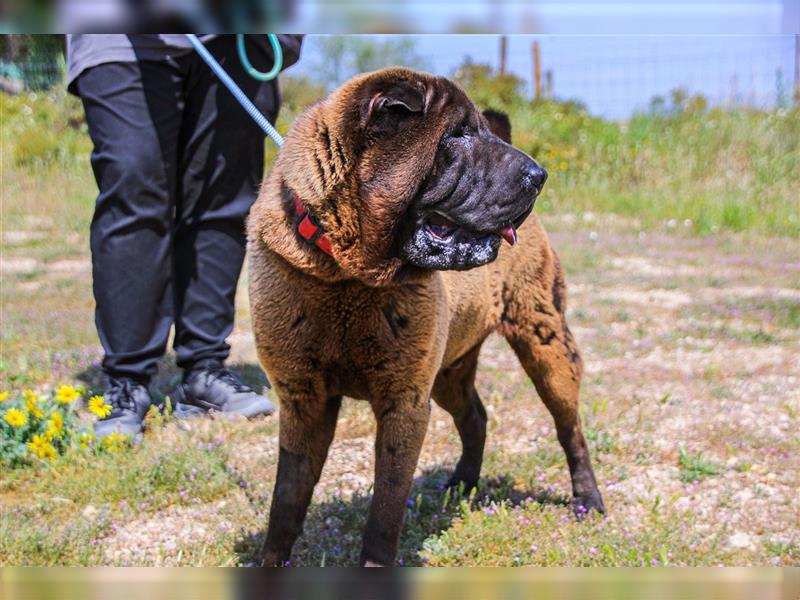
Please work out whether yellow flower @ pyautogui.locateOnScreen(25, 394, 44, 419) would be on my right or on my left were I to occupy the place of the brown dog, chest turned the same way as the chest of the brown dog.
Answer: on my right

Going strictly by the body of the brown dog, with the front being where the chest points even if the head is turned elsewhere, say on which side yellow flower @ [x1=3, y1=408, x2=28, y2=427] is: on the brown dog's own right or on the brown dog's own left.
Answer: on the brown dog's own right

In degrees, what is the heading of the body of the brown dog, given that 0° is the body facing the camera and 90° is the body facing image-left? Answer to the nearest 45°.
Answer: approximately 45°

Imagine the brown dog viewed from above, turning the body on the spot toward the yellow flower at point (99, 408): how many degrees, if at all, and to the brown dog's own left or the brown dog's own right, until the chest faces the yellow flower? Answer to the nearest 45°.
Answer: approximately 90° to the brown dog's own right

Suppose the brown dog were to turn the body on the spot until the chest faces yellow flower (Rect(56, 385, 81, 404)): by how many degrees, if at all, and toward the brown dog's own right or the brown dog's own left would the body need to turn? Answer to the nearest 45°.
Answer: approximately 90° to the brown dog's own right
